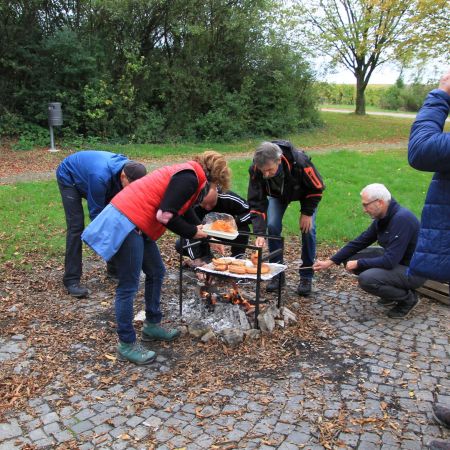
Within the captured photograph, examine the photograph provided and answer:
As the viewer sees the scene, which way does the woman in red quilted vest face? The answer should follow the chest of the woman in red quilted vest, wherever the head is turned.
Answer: to the viewer's right

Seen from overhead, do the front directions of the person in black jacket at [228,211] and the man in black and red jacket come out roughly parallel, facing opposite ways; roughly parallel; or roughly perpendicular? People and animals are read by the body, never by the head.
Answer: roughly parallel

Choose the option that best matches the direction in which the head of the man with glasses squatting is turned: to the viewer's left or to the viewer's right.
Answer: to the viewer's left

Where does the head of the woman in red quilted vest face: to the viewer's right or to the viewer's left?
to the viewer's right

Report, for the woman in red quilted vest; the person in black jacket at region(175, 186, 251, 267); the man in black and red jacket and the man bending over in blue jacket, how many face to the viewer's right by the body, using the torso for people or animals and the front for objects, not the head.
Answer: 2

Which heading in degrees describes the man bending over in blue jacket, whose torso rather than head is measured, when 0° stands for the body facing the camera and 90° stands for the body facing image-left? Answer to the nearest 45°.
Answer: approximately 270°

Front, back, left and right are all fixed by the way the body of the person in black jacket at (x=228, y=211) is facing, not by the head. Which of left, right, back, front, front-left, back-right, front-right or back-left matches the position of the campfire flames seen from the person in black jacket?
front-left

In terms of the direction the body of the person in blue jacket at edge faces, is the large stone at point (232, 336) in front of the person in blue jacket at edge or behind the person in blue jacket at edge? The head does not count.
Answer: in front

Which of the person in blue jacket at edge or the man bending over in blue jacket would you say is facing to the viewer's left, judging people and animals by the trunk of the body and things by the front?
the person in blue jacket at edge

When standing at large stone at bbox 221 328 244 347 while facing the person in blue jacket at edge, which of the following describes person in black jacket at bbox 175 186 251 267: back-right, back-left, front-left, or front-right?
back-left

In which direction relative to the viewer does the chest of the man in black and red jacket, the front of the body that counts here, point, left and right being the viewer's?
facing the viewer and to the left of the viewer

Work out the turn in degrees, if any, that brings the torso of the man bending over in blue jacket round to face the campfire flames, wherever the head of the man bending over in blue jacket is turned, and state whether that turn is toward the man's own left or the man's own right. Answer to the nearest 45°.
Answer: approximately 45° to the man's own right

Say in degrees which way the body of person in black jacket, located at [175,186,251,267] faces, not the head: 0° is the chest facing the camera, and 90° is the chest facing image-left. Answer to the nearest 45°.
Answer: approximately 45°

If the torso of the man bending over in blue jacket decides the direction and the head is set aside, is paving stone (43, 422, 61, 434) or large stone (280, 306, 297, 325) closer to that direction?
the large stone

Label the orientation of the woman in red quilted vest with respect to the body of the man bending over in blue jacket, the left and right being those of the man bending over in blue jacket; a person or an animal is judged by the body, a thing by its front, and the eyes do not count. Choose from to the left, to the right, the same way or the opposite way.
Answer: the same way
